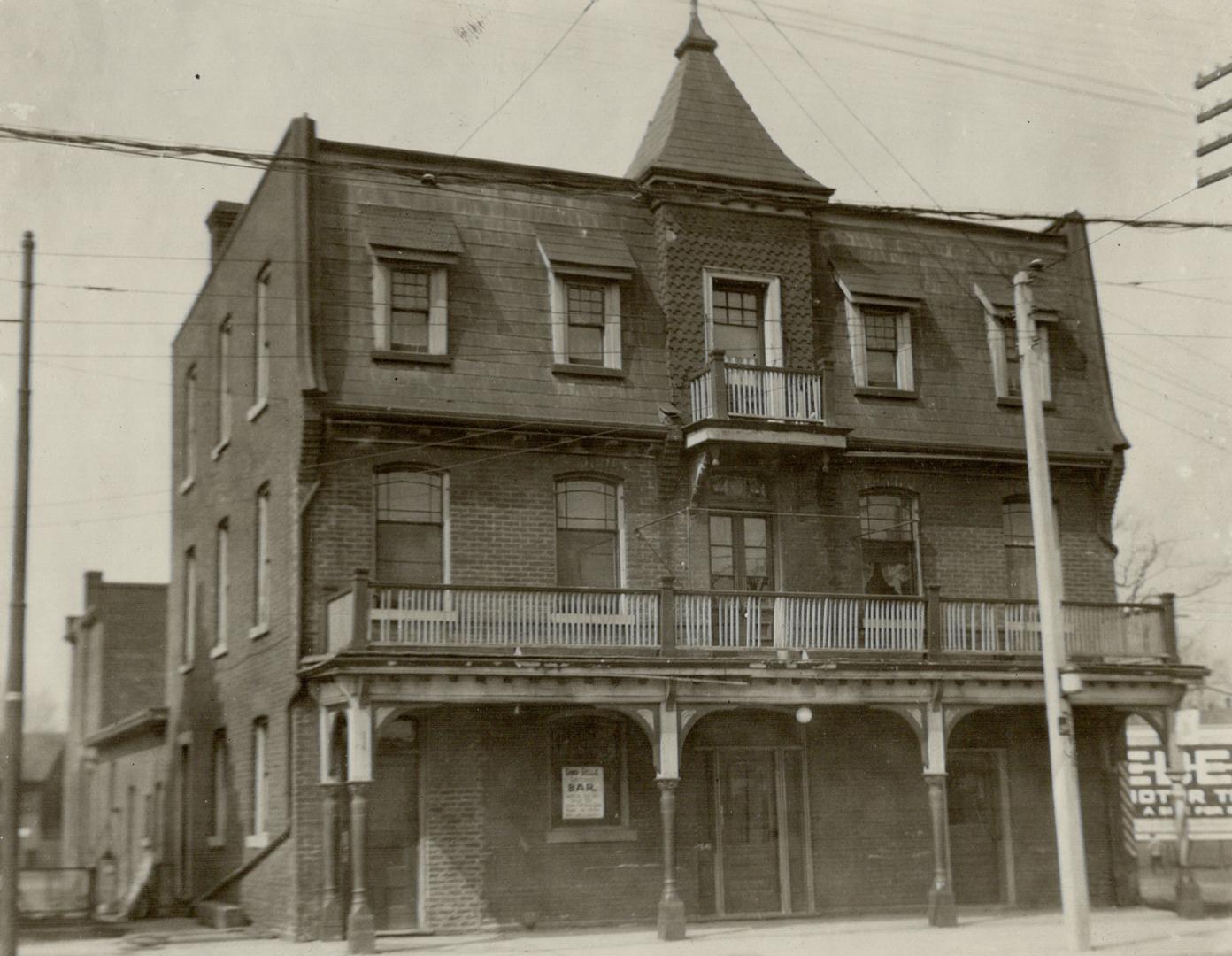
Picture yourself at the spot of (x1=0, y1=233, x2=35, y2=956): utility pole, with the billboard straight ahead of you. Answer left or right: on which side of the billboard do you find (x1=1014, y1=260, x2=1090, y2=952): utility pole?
right

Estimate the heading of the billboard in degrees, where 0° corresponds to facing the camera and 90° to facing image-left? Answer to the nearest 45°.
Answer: approximately 0°

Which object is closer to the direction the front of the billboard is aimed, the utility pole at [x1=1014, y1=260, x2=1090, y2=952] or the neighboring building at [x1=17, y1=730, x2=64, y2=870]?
the utility pole

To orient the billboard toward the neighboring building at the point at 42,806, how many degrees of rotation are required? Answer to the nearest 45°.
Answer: approximately 90° to its right

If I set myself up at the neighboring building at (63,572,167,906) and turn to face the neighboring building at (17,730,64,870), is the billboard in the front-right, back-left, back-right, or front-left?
back-right

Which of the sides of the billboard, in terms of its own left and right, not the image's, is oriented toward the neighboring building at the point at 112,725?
right

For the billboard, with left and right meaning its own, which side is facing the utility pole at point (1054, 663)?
front
